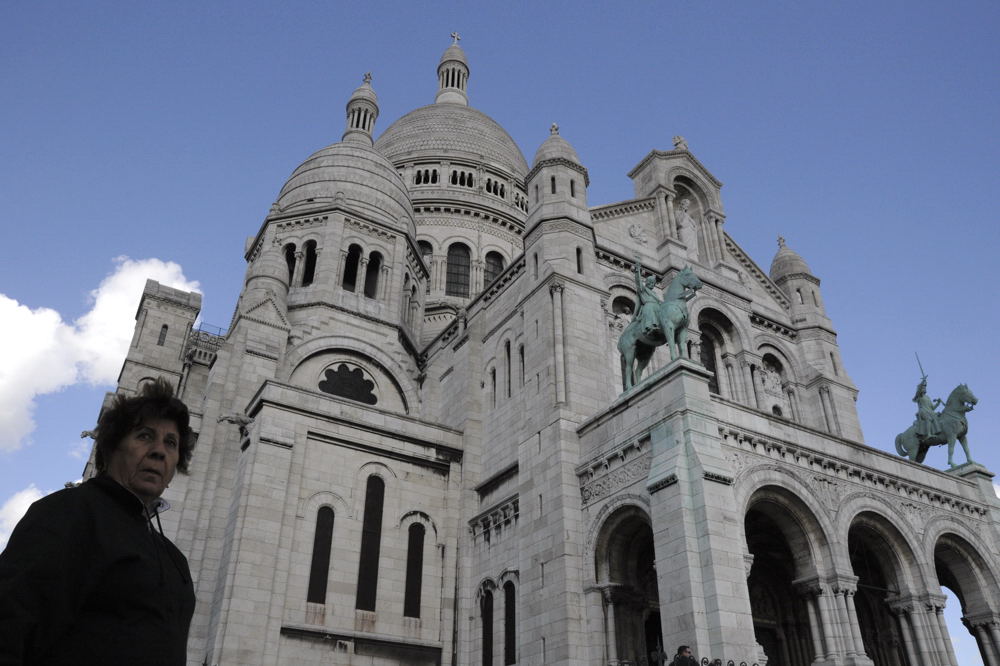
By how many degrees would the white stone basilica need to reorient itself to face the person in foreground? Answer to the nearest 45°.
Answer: approximately 45° to its right

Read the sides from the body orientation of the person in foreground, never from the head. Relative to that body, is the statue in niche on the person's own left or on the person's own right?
on the person's own left

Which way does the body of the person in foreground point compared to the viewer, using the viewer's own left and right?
facing the viewer and to the right of the viewer

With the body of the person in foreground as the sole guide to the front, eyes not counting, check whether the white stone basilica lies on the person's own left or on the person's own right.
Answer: on the person's own left

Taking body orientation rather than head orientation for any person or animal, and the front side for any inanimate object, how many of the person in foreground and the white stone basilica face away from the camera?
0
